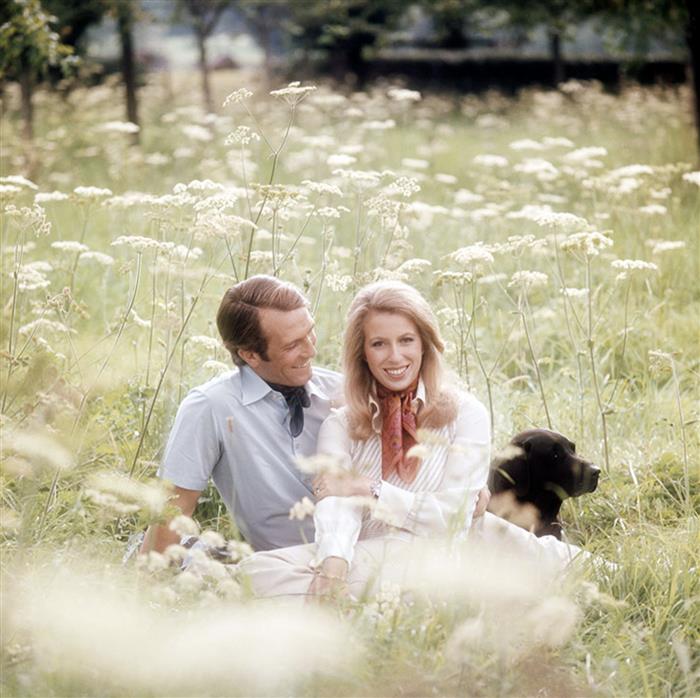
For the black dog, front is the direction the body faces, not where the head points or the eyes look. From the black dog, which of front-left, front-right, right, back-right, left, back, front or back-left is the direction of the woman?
back-right

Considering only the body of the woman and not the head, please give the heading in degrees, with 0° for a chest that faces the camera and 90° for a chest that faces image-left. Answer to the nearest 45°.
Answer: approximately 0°

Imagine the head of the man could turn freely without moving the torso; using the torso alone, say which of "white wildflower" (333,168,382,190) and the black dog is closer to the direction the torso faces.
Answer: the black dog

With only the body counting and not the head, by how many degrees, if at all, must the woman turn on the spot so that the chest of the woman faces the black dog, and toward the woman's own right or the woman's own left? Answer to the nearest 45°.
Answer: approximately 135° to the woman's own left

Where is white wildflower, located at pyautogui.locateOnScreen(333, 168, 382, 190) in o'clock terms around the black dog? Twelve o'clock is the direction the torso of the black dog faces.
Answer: The white wildflower is roughly at 8 o'clock from the black dog.

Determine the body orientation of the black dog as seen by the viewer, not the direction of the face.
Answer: to the viewer's right

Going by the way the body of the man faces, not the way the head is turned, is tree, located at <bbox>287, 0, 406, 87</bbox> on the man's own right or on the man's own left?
on the man's own left

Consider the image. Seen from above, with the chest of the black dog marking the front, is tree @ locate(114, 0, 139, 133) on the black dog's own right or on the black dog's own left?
on the black dog's own left

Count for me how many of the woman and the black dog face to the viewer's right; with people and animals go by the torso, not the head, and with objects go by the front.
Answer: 1

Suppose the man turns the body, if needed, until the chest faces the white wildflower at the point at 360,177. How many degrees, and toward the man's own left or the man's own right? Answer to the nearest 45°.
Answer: approximately 135° to the man's own left

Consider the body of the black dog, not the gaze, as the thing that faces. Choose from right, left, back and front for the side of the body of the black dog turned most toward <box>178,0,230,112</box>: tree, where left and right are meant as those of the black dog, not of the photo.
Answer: left
